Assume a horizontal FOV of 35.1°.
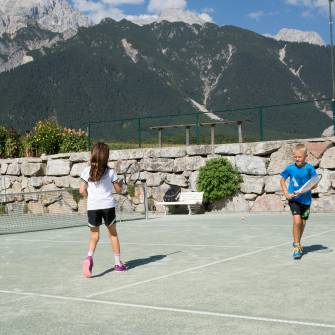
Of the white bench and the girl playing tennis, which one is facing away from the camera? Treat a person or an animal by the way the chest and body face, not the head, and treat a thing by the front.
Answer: the girl playing tennis

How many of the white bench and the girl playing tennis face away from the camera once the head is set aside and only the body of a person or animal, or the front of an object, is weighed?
1

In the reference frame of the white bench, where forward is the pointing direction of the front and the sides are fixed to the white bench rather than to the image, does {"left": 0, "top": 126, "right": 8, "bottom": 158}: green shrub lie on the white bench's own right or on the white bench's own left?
on the white bench's own right

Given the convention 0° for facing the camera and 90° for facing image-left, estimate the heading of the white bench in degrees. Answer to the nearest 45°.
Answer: approximately 45°

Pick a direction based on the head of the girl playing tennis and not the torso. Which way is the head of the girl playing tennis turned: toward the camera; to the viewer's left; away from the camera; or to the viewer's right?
away from the camera

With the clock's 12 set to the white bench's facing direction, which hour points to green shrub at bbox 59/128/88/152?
The green shrub is roughly at 3 o'clock from the white bench.

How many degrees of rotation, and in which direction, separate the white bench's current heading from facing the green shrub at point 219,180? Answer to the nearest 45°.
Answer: approximately 135° to its left

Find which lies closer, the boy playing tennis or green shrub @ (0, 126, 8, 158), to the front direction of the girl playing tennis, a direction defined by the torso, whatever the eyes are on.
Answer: the green shrub

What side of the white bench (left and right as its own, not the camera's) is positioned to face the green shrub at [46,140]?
right

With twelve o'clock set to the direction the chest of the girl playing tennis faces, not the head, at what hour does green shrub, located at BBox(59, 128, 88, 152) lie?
The green shrub is roughly at 12 o'clock from the girl playing tennis.

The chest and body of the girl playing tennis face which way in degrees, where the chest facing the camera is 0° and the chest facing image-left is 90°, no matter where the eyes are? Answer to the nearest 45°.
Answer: approximately 180°

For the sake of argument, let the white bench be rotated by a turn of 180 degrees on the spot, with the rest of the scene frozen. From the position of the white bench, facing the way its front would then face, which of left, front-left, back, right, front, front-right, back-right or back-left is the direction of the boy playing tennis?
back-right

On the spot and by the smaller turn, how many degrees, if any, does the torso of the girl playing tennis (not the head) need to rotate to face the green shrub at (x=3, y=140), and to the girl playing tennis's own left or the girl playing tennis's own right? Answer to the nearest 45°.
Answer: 0° — they already face it

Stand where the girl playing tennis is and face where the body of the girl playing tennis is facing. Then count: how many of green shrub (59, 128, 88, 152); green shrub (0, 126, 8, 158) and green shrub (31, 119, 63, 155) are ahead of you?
3

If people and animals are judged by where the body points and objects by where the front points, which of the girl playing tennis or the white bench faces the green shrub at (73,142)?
the girl playing tennis
